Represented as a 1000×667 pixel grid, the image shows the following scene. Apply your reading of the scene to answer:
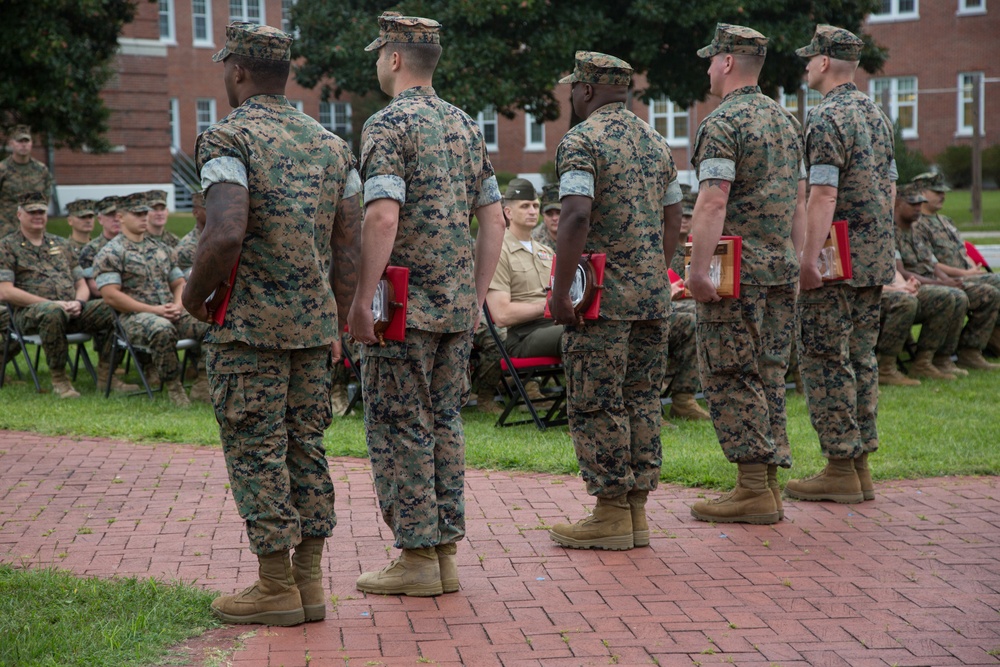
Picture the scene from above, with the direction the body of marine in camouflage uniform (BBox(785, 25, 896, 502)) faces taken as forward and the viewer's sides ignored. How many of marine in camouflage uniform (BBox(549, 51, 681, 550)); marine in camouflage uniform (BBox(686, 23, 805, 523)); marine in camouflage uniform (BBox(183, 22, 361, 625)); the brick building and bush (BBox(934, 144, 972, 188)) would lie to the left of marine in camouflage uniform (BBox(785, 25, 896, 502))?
3

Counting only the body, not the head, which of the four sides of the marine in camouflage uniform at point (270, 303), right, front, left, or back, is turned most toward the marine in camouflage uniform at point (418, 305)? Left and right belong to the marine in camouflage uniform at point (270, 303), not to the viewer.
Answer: right

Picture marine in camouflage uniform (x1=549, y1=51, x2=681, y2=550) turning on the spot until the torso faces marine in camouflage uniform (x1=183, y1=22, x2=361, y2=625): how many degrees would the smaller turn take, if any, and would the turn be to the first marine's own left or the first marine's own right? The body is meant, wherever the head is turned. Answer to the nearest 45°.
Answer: approximately 90° to the first marine's own left

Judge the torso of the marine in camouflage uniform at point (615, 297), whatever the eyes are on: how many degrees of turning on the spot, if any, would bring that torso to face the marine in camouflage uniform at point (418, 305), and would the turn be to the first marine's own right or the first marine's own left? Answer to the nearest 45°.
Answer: approximately 90° to the first marine's own left

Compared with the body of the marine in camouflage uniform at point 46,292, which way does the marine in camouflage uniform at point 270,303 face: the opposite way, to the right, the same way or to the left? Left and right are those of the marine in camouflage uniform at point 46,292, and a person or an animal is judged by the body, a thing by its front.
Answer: the opposite way

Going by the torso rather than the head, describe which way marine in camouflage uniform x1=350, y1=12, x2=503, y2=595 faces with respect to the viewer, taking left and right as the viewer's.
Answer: facing away from the viewer and to the left of the viewer

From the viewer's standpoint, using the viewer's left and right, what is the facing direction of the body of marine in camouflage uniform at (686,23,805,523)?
facing away from the viewer and to the left of the viewer

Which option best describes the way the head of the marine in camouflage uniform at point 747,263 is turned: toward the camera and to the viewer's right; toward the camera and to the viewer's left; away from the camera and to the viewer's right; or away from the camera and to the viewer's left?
away from the camera and to the viewer's left

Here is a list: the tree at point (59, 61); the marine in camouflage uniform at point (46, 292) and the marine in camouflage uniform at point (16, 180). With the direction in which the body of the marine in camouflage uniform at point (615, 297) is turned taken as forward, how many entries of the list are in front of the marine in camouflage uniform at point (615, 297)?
3

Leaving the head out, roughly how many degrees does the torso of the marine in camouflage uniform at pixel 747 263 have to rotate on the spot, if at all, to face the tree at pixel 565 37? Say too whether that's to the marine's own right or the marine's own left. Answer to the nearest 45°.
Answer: approximately 45° to the marine's own right

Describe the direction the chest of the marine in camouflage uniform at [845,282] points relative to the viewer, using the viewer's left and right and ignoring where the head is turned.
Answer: facing away from the viewer and to the left of the viewer

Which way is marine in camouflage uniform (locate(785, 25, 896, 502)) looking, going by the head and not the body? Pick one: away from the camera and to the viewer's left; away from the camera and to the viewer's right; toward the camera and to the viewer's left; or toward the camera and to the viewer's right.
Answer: away from the camera and to the viewer's left

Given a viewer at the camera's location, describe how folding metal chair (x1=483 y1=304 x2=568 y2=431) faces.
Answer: facing to the right of the viewer

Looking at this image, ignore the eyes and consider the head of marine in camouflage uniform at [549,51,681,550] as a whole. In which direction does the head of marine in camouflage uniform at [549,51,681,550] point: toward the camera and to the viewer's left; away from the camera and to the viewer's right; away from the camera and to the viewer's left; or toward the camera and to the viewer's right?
away from the camera and to the viewer's left

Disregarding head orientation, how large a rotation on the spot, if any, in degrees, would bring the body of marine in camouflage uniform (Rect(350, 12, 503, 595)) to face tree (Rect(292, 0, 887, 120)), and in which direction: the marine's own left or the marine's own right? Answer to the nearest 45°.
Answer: approximately 45° to the marine's own right
